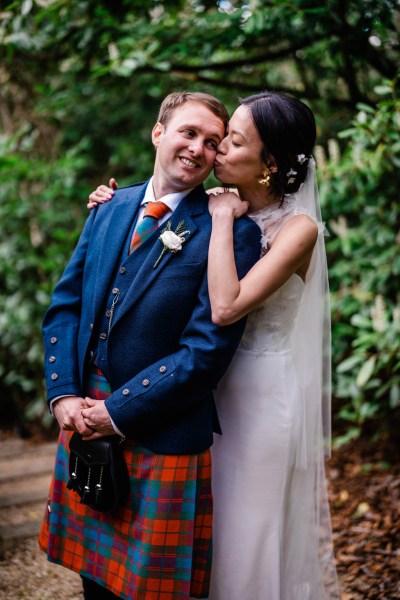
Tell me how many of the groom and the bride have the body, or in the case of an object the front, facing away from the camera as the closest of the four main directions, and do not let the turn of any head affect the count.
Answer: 0

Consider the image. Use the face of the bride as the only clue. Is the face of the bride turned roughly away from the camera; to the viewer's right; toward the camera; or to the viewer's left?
to the viewer's left

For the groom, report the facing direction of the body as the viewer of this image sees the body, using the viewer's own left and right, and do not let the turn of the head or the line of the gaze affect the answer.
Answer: facing the viewer and to the left of the viewer

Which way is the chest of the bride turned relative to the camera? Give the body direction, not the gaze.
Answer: to the viewer's left
